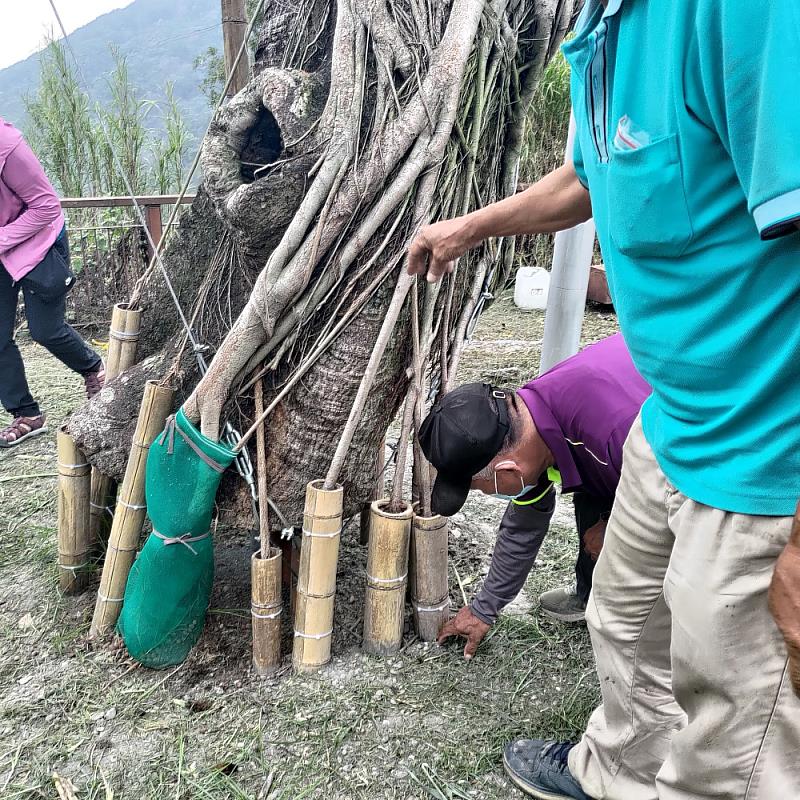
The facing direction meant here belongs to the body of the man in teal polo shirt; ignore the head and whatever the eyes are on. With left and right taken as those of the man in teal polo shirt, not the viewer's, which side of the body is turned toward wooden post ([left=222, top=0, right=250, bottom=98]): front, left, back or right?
right

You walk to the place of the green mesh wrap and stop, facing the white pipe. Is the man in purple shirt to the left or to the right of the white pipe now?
right

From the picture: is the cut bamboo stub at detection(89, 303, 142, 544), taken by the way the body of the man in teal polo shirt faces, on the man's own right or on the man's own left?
on the man's own right

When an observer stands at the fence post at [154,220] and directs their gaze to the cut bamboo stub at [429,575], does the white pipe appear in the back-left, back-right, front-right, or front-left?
front-left

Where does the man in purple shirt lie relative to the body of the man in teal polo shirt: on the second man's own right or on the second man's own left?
on the second man's own right

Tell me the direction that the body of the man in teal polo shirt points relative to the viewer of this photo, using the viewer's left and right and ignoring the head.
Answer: facing the viewer and to the left of the viewer

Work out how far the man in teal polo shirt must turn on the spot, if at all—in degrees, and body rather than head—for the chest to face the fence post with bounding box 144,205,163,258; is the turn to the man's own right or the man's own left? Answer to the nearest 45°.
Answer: approximately 90° to the man's own right

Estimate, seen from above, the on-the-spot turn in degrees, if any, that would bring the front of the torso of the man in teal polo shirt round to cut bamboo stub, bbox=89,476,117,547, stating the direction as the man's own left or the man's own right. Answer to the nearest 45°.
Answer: approximately 90° to the man's own right

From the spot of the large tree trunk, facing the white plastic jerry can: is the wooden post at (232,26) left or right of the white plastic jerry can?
left
